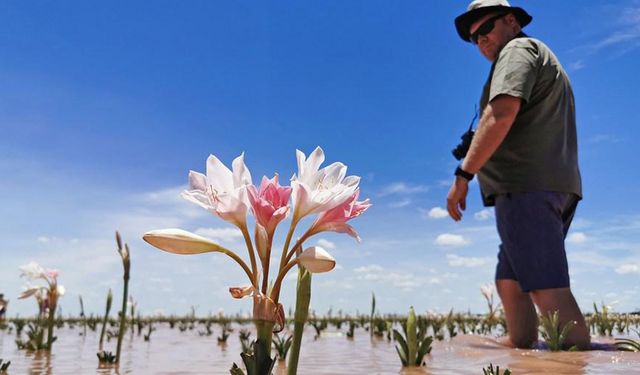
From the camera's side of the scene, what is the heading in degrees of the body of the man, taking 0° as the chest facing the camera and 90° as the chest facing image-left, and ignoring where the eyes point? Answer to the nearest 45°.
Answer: approximately 135°

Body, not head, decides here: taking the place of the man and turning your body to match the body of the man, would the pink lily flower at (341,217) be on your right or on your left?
on your left

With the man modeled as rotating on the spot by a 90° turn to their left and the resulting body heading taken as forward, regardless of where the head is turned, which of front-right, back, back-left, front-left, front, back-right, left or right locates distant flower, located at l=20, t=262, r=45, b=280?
front-right

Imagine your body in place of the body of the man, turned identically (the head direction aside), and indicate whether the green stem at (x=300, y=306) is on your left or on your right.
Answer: on your left

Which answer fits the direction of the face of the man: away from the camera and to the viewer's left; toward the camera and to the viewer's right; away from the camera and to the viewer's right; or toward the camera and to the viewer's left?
toward the camera and to the viewer's left

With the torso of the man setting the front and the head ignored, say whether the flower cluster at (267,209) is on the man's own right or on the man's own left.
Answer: on the man's own left
